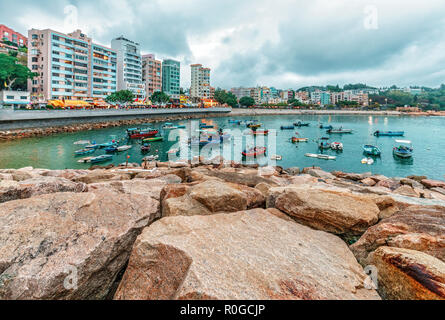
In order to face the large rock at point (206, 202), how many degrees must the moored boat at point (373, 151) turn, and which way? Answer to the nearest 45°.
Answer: approximately 45° to its right

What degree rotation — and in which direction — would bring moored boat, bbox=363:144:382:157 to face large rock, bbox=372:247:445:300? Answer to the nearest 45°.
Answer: approximately 45° to its right

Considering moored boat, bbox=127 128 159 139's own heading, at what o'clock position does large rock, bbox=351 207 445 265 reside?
The large rock is roughly at 3 o'clock from the moored boat.

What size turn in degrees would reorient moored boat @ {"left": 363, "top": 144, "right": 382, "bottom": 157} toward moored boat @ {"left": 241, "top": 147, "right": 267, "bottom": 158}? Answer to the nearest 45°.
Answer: approximately 90° to its right

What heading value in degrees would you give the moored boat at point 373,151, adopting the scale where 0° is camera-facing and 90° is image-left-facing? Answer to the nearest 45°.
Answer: approximately 315°

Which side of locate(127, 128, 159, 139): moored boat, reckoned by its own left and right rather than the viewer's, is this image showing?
right

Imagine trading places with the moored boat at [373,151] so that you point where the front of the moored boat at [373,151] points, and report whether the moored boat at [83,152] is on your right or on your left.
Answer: on your right
